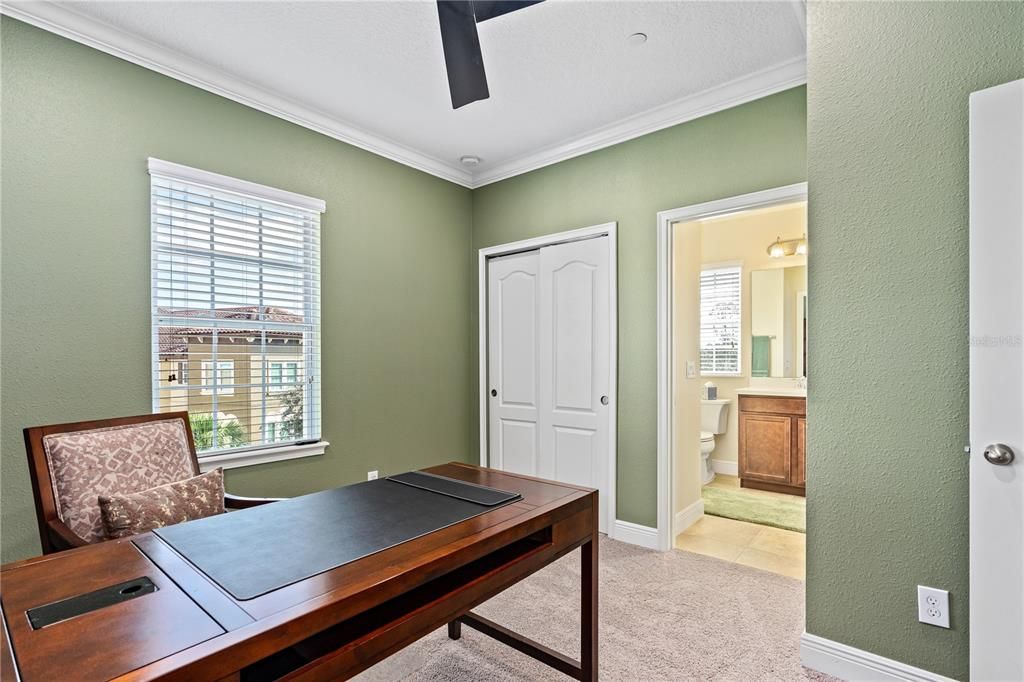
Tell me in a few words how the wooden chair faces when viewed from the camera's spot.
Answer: facing the viewer and to the right of the viewer

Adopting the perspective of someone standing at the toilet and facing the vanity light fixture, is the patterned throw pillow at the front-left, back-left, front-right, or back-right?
back-right

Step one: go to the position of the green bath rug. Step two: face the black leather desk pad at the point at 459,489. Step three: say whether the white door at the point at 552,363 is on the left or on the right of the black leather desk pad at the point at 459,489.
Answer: right

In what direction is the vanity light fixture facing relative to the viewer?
toward the camera

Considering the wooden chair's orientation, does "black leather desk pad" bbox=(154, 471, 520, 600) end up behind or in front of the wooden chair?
in front

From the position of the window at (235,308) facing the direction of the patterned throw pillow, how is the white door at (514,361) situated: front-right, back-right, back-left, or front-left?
back-left

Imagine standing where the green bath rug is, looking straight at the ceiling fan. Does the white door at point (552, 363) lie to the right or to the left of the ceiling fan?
right

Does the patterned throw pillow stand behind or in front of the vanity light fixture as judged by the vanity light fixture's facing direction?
in front

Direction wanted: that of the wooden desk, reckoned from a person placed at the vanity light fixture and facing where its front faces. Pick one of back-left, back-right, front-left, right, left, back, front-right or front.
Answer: front

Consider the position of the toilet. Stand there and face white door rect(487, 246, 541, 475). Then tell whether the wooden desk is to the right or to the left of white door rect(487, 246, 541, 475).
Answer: left

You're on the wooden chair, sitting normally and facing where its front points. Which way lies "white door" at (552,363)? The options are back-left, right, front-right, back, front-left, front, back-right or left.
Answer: front-left

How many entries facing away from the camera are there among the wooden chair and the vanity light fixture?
0

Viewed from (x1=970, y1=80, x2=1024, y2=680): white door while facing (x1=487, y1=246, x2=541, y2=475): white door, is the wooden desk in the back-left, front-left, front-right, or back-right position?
front-left

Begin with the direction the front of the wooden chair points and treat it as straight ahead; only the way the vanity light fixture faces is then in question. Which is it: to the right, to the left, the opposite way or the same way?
to the right
